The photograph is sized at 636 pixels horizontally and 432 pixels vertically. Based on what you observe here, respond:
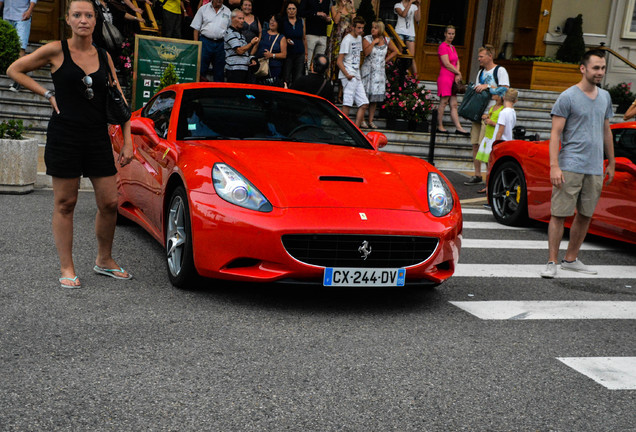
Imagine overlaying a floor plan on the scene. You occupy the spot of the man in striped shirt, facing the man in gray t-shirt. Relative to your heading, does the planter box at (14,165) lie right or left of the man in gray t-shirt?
right

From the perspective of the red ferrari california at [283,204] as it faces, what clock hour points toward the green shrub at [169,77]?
The green shrub is roughly at 7 o'clock from the red ferrari california.

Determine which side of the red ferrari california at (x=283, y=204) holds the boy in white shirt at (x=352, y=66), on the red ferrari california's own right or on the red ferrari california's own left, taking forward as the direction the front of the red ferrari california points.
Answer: on the red ferrari california's own left

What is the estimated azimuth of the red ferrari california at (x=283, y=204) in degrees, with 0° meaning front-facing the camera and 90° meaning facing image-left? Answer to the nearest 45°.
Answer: approximately 315°

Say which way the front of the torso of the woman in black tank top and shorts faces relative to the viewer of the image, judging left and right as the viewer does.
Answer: facing the viewer

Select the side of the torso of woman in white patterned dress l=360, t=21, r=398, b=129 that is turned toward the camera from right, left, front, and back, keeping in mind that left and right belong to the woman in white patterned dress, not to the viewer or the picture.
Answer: front

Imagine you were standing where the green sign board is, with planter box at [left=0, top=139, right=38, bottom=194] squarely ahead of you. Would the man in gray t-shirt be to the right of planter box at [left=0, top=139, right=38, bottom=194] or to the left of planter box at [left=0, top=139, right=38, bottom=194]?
left

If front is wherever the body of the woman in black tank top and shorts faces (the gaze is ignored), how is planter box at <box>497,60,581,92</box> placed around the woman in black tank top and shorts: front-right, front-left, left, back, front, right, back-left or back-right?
back-left
